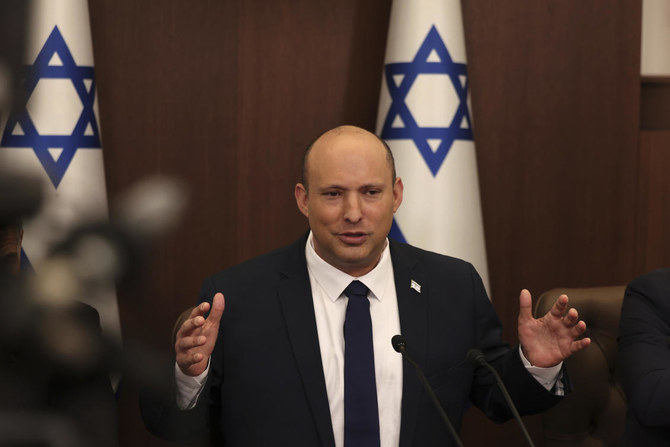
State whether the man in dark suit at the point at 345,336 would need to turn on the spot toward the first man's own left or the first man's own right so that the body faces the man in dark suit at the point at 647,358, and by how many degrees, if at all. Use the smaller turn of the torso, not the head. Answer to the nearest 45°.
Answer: approximately 90° to the first man's own left

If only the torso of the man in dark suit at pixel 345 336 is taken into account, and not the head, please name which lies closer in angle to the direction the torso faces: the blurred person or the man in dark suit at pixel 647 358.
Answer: the blurred person

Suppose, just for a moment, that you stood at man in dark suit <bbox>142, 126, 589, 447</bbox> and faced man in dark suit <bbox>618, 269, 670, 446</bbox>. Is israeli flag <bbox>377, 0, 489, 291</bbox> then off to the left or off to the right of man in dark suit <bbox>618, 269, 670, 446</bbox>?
left

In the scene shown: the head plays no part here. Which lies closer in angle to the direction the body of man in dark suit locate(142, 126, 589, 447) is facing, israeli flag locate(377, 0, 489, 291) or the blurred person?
the blurred person

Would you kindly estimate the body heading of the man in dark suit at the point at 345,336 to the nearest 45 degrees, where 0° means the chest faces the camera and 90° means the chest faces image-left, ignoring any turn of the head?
approximately 0°

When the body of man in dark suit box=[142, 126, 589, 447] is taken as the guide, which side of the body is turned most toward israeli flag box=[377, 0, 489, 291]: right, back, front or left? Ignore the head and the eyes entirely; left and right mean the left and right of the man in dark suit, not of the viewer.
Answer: back
